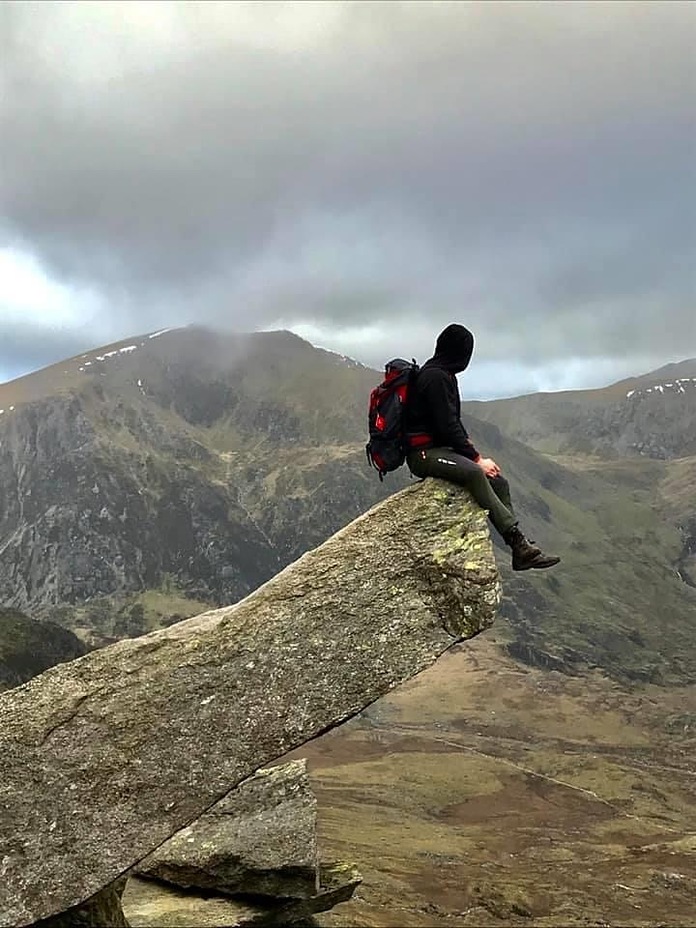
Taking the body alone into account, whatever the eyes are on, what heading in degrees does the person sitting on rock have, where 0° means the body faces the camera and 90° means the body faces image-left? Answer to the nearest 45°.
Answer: approximately 270°

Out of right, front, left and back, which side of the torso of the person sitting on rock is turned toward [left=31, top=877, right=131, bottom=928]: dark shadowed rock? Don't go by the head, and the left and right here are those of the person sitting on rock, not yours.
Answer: back

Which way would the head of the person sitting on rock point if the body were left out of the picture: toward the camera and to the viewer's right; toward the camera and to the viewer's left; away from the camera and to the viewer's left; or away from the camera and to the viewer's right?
away from the camera and to the viewer's right
